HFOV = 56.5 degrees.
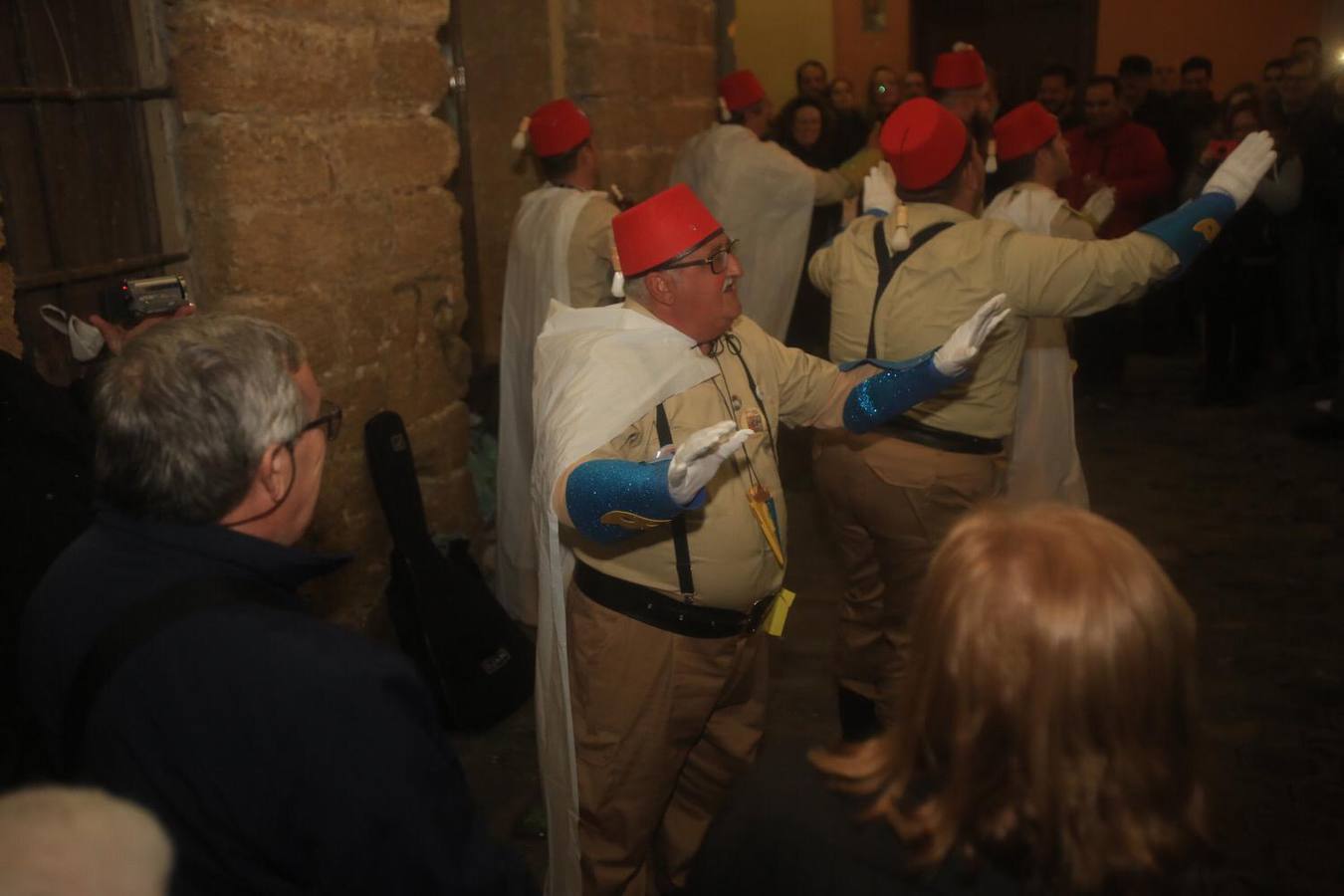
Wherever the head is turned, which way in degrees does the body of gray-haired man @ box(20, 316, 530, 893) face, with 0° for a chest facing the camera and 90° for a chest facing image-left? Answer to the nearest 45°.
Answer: approximately 225°

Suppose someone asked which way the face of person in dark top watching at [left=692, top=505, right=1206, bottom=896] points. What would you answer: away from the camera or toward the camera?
away from the camera

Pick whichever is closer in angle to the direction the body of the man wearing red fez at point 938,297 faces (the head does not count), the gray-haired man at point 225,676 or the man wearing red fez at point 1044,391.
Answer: the man wearing red fez

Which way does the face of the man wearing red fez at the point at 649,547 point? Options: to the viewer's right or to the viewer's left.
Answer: to the viewer's right

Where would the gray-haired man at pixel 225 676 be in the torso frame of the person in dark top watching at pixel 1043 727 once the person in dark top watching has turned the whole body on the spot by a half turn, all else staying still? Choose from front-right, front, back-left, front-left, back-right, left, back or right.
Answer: right

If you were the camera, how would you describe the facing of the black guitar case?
facing the viewer and to the right of the viewer

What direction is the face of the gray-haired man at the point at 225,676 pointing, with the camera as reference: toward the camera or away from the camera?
away from the camera

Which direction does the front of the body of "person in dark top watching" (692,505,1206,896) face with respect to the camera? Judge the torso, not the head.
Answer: away from the camera

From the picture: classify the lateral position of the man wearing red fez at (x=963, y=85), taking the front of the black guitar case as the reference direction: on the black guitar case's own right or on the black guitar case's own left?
on the black guitar case's own left

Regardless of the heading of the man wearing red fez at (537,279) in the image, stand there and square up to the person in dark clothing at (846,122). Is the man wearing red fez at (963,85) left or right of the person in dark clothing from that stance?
right

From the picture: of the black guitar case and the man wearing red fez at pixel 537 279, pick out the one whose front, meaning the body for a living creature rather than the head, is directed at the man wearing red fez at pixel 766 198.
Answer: the man wearing red fez at pixel 537 279

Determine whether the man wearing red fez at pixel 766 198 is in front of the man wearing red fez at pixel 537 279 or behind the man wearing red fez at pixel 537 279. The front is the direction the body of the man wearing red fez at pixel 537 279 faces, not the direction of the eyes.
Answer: in front

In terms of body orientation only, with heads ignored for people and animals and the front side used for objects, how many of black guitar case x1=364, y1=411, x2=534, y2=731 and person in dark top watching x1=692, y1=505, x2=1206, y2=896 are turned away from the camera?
1

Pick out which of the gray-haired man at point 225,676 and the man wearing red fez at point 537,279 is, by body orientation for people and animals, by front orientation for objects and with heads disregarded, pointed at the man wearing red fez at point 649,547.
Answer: the gray-haired man

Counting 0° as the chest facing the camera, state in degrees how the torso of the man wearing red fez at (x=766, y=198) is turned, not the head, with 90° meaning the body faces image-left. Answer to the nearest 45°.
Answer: approximately 225°

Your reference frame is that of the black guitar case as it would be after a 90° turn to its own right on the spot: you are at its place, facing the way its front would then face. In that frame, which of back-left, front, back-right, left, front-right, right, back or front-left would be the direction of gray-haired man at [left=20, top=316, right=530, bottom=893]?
front-left

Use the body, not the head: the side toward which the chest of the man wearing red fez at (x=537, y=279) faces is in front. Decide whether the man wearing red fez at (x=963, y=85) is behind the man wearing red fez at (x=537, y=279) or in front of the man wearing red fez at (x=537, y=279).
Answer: in front

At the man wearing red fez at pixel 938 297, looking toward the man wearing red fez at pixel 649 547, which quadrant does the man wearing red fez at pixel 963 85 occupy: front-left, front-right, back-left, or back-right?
back-right

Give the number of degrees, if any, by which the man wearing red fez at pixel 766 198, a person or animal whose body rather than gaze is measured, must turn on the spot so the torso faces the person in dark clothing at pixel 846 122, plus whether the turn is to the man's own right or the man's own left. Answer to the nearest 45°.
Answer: approximately 45° to the man's own left
